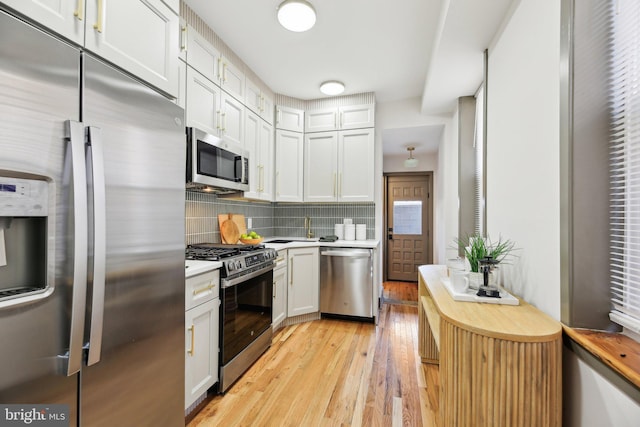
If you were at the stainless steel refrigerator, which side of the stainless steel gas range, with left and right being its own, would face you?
right

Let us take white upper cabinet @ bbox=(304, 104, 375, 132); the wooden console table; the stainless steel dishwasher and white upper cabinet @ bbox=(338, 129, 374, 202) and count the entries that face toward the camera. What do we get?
3

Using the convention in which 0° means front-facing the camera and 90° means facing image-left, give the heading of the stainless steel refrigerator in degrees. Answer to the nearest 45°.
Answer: approximately 315°

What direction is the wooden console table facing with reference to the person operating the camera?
facing to the left of the viewer

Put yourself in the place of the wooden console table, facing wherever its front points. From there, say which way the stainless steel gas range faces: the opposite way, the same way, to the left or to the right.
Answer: the opposite way

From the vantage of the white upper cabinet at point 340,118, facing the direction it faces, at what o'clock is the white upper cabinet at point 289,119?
the white upper cabinet at point 289,119 is roughly at 3 o'clock from the white upper cabinet at point 340,118.

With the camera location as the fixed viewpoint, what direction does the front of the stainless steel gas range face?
facing the viewer and to the right of the viewer

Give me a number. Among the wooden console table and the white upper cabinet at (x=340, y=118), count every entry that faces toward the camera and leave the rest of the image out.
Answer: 1

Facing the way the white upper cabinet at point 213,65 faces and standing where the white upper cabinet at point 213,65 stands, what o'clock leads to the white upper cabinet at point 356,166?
the white upper cabinet at point 356,166 is roughly at 10 o'clock from the white upper cabinet at point 213,65.

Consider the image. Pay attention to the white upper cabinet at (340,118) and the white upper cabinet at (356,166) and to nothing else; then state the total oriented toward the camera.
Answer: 2

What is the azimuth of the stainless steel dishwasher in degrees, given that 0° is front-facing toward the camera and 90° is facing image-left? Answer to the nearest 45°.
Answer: approximately 0°
